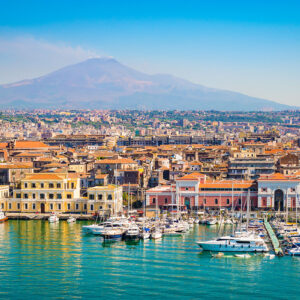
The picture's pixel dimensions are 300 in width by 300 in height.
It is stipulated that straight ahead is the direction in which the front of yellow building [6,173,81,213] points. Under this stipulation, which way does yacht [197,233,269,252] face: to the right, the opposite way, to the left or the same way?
to the right

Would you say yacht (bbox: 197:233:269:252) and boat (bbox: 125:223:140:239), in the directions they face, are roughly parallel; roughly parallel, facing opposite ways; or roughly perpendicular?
roughly perpendicular

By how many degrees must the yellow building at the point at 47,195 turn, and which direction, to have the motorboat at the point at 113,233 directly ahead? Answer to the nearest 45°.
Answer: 0° — it already faces it

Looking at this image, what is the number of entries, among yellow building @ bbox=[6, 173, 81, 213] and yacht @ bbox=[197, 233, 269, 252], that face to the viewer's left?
1

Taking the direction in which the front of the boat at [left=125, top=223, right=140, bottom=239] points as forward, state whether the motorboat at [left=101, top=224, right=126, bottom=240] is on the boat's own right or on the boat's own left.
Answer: on the boat's own right

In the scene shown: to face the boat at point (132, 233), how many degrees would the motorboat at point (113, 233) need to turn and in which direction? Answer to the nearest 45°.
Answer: approximately 135° to its left

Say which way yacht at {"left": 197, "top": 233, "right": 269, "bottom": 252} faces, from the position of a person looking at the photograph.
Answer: facing to the left of the viewer

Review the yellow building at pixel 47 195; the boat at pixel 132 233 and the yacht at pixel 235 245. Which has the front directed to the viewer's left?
the yacht

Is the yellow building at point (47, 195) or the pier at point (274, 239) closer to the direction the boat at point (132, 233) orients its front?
the pier

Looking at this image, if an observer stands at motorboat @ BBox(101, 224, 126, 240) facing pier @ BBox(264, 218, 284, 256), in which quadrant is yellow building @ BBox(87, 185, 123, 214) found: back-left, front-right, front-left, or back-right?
back-left

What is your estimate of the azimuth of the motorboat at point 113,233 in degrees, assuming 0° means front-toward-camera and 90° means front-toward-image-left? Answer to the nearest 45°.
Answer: approximately 45°
